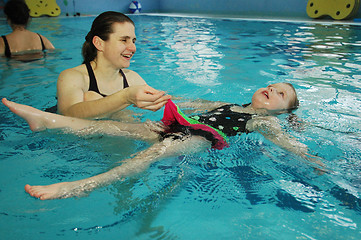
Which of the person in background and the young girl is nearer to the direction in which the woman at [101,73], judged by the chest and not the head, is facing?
the young girl

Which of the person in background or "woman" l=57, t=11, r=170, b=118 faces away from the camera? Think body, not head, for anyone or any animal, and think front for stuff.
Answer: the person in background

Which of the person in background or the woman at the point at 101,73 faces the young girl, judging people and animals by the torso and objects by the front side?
the woman

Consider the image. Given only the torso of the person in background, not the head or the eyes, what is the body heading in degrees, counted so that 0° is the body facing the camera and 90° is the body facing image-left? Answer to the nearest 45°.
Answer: approximately 180°

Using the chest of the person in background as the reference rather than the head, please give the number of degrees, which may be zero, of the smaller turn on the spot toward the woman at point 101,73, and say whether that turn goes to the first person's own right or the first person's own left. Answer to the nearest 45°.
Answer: approximately 180°

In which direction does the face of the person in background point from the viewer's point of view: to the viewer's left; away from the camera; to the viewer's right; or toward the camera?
away from the camera

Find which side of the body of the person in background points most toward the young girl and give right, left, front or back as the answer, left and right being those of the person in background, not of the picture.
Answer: back

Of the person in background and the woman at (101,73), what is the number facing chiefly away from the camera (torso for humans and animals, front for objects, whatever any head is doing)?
1

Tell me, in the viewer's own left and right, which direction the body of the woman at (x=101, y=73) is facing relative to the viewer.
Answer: facing the viewer and to the right of the viewer

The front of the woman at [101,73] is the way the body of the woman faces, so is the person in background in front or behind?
behind
